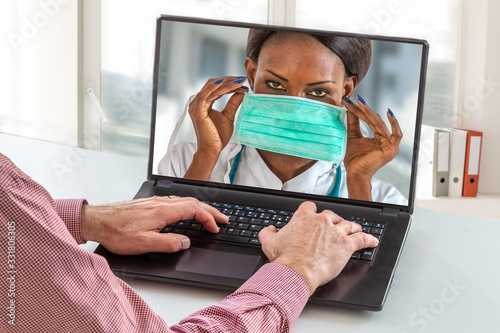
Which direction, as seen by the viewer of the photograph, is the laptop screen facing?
facing the viewer

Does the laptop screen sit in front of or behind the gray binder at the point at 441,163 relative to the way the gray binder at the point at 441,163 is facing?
in front

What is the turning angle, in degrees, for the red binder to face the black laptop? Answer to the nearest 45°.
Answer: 0° — it already faces it

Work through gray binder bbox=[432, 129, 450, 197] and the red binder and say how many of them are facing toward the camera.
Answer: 2

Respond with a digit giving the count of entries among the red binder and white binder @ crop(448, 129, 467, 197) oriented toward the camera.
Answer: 2

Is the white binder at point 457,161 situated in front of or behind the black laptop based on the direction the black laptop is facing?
behind

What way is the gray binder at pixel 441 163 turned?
toward the camera

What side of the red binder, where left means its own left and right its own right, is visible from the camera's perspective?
front
